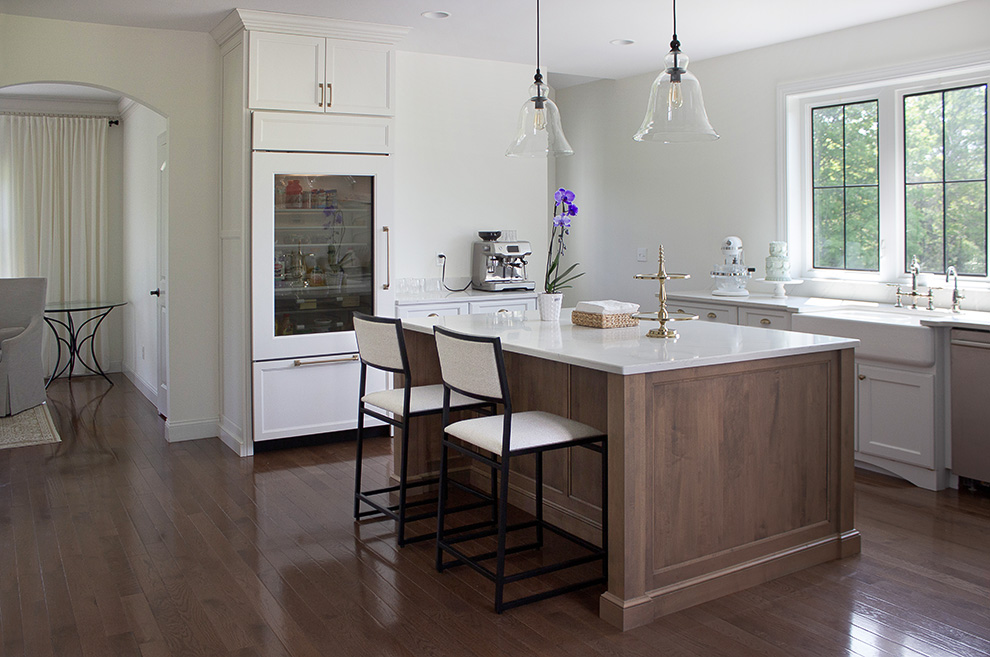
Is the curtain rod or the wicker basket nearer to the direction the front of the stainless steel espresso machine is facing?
the wicker basket

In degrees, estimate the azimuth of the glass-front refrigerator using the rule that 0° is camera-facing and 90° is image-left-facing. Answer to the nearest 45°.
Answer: approximately 0°

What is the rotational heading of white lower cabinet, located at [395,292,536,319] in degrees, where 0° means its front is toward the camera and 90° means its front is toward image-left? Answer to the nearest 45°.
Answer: approximately 0°

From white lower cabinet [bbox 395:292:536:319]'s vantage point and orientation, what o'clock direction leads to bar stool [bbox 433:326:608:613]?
The bar stool is roughly at 12 o'clock from the white lower cabinet.

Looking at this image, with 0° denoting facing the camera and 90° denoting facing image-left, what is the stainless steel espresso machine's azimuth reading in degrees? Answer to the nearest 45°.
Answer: approximately 315°
